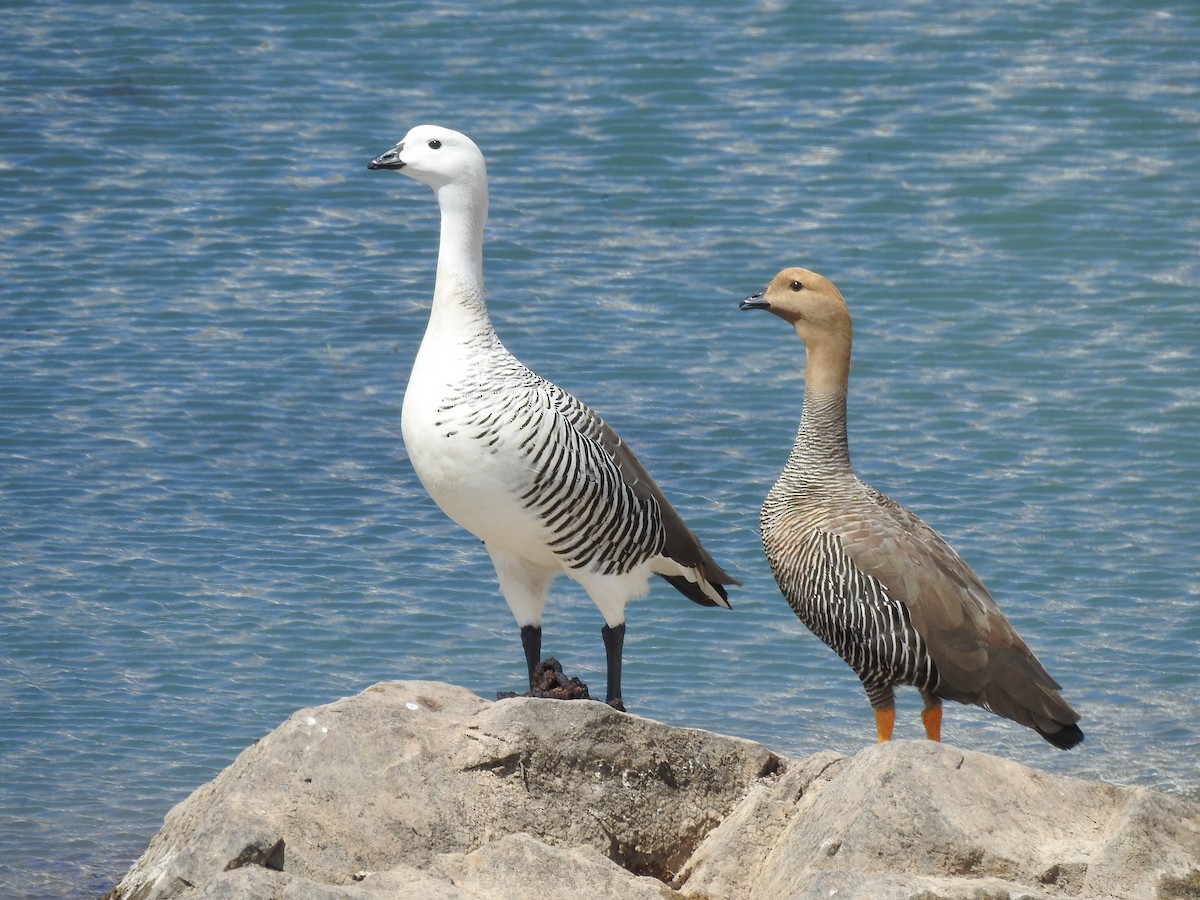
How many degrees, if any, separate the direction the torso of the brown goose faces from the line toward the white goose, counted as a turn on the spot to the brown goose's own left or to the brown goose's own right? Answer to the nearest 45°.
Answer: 0° — it already faces it

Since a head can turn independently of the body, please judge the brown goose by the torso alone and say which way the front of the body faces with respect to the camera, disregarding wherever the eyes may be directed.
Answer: to the viewer's left
